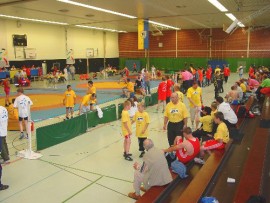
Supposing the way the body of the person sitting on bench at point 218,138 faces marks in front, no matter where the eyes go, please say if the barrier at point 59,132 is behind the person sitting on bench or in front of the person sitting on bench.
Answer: in front

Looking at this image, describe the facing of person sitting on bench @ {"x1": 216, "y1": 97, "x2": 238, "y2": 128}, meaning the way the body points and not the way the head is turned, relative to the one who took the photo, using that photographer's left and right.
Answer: facing to the left of the viewer

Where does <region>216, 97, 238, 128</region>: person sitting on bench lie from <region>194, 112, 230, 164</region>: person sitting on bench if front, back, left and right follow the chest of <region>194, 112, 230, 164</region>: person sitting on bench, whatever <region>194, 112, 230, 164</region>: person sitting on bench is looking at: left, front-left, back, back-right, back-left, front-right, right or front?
right

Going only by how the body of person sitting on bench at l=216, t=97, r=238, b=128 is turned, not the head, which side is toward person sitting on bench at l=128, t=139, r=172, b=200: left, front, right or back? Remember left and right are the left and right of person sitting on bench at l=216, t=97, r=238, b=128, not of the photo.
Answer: left

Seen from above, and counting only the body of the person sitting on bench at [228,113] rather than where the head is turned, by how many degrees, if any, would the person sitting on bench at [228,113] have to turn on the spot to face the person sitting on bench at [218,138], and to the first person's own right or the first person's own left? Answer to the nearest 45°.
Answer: approximately 90° to the first person's own left

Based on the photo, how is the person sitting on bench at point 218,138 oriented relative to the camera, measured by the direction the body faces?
to the viewer's left

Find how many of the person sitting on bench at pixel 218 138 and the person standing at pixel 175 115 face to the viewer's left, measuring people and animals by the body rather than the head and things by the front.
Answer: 1

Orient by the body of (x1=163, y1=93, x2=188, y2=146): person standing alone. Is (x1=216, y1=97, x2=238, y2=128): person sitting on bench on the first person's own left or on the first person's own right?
on the first person's own left
